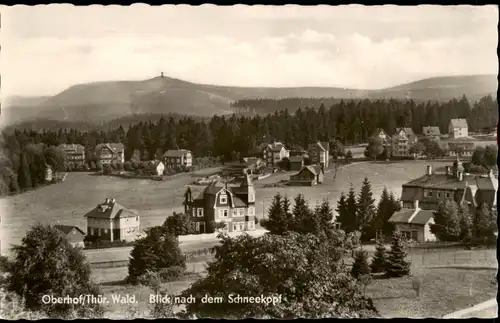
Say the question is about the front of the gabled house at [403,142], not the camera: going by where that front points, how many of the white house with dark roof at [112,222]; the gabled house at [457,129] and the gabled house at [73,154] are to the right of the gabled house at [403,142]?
2

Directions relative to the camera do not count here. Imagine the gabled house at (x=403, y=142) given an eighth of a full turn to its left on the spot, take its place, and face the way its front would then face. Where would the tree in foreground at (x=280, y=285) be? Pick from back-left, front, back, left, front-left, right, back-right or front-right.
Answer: right

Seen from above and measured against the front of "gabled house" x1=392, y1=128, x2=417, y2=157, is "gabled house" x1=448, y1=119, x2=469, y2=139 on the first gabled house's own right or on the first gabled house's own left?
on the first gabled house's own left

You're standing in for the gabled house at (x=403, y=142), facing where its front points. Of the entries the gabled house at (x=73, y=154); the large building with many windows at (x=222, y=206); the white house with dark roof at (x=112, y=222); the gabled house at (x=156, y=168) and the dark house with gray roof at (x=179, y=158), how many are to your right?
5

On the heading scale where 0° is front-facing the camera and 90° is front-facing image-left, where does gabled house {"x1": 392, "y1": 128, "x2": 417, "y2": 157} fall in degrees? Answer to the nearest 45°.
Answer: approximately 0°
